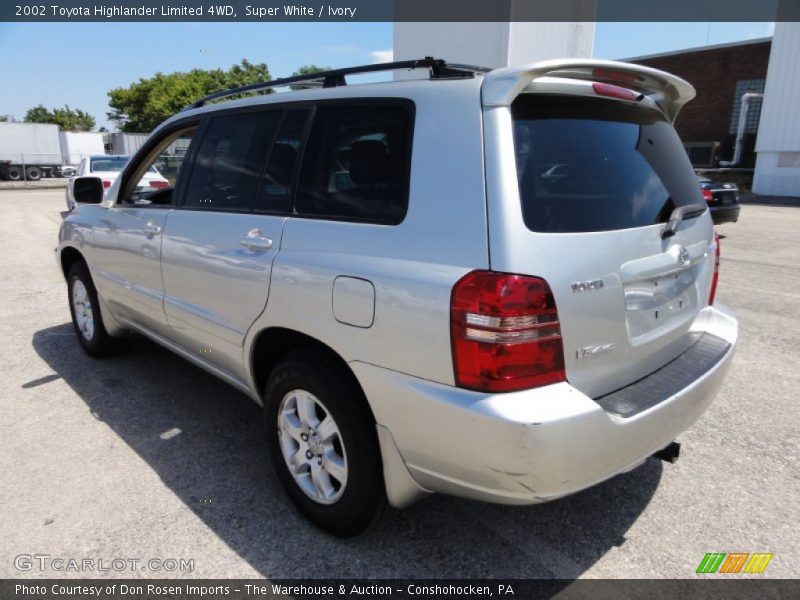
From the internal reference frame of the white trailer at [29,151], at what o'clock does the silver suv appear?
The silver suv is roughly at 9 o'clock from the white trailer.

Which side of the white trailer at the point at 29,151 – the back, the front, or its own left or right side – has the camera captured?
left

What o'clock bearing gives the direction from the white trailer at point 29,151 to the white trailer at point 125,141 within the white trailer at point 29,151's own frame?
the white trailer at point 125,141 is roughly at 5 o'clock from the white trailer at point 29,151.

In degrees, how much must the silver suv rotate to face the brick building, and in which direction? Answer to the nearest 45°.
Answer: approximately 90° to its right

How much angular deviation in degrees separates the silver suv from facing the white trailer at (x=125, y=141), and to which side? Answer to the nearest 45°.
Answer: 0° — it already faces it

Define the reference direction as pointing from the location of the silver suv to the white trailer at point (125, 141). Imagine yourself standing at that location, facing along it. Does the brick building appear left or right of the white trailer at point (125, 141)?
right

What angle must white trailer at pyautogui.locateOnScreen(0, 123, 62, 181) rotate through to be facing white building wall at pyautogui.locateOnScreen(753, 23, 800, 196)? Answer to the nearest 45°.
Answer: approximately 135° to its left

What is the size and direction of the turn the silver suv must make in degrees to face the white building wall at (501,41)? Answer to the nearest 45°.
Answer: approximately 45° to its right

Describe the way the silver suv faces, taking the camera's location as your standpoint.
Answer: facing away from the viewer and to the left of the viewer
